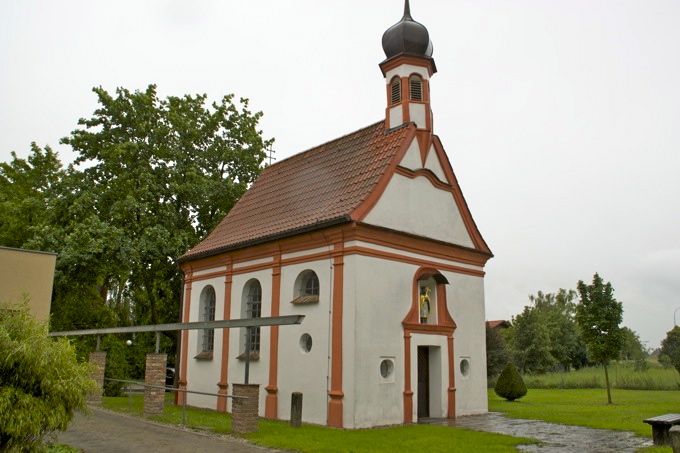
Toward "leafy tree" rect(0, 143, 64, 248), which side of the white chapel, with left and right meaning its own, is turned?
back

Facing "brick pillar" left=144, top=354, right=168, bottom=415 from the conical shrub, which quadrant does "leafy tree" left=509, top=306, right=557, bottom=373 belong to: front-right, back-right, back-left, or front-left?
back-right

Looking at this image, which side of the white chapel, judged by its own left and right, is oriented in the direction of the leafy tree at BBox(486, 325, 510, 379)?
left

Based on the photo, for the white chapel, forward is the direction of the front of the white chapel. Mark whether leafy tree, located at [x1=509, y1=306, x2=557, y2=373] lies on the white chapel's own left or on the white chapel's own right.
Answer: on the white chapel's own left

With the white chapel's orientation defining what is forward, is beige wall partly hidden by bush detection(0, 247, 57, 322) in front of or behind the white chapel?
behind

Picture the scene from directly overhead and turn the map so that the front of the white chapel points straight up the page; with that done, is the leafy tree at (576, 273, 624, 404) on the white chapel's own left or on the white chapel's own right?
on the white chapel's own left

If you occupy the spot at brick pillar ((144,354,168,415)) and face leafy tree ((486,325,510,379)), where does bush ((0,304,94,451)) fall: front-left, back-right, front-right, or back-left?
back-right

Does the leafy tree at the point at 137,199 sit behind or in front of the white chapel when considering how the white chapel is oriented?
behind

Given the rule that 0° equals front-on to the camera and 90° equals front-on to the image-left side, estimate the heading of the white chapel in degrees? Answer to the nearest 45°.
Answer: approximately 315°

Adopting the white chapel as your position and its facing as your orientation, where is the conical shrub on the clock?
The conical shrub is roughly at 9 o'clock from the white chapel.

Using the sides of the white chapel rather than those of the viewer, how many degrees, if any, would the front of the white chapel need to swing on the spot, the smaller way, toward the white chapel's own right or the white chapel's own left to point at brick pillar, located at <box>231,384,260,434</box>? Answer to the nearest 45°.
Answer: approximately 90° to the white chapel's own right
